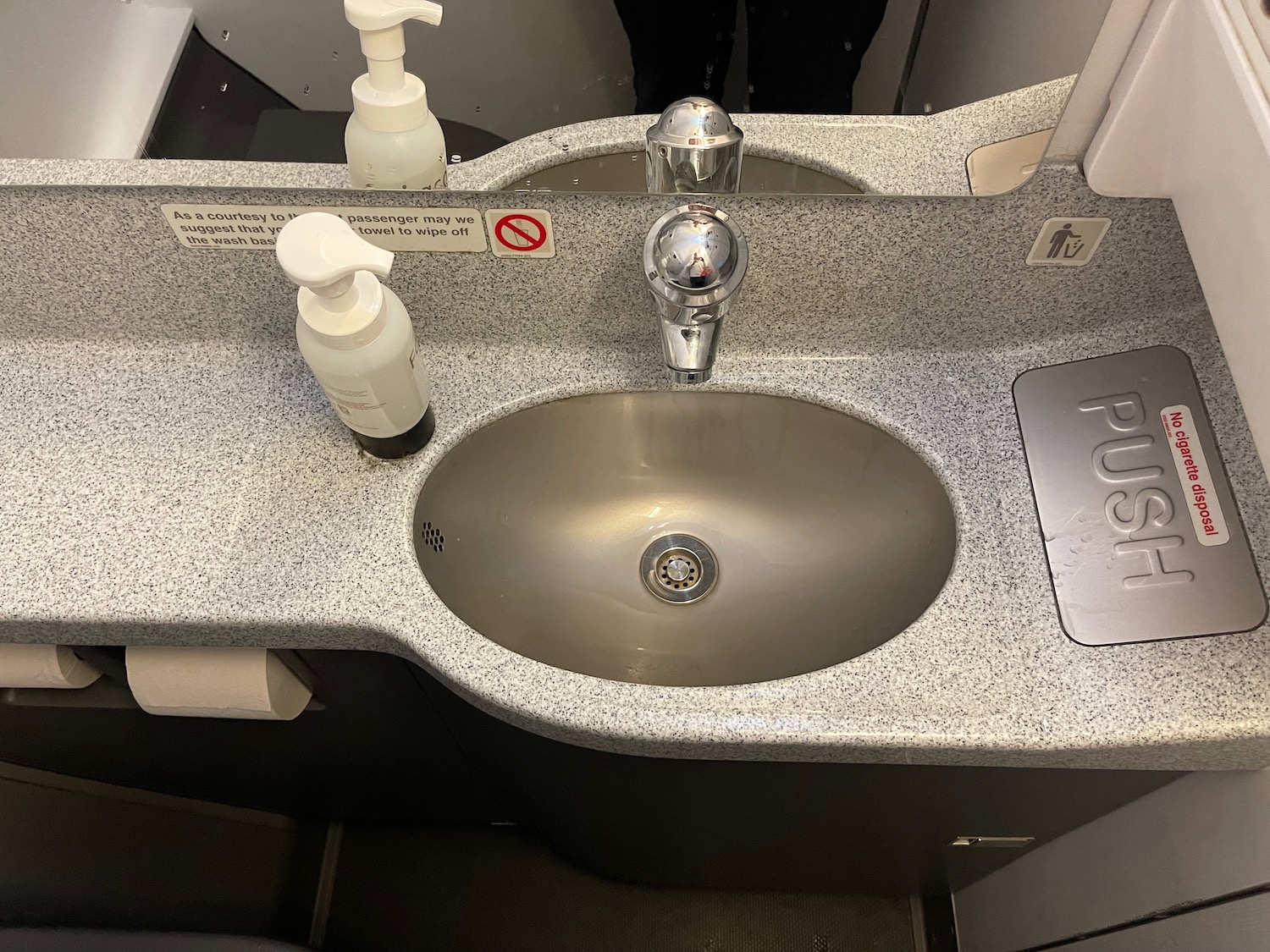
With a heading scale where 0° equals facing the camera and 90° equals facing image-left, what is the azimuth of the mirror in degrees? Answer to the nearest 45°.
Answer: approximately 0°

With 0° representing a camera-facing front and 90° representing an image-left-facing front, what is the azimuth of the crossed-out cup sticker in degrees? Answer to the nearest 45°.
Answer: approximately 0°
